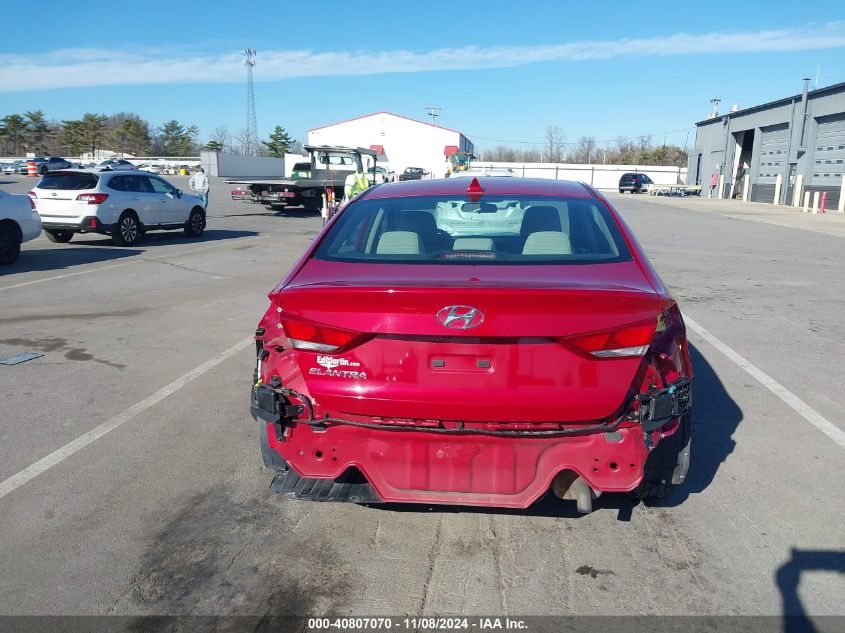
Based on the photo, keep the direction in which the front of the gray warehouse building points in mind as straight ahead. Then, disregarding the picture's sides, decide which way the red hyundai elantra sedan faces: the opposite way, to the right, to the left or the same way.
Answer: to the right

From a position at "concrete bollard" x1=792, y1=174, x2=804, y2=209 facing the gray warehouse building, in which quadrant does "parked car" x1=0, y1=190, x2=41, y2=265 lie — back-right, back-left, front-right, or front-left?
back-left

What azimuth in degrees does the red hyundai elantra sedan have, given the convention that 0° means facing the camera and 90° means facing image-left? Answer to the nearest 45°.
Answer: approximately 180°

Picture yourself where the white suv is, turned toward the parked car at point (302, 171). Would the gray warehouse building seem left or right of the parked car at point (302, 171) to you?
right

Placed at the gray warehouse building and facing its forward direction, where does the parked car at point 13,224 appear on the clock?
The parked car is roughly at 11 o'clock from the gray warehouse building.

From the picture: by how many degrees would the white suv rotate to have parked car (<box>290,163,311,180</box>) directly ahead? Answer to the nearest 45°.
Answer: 0° — it already faces it

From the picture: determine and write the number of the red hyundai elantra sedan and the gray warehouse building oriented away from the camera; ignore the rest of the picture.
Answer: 1

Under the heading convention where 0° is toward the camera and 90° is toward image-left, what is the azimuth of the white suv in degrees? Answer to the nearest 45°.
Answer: approximately 225°

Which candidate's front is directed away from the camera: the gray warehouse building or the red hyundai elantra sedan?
the red hyundai elantra sedan

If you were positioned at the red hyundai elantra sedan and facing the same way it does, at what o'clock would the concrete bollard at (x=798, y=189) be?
The concrete bollard is roughly at 1 o'clock from the red hyundai elantra sedan.

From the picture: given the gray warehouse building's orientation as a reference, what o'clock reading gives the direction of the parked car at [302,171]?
The parked car is roughly at 12 o'clock from the gray warehouse building.

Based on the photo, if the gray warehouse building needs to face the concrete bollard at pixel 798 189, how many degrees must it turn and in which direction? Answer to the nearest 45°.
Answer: approximately 45° to its left

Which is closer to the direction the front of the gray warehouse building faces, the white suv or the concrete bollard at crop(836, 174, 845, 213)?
the white suv
